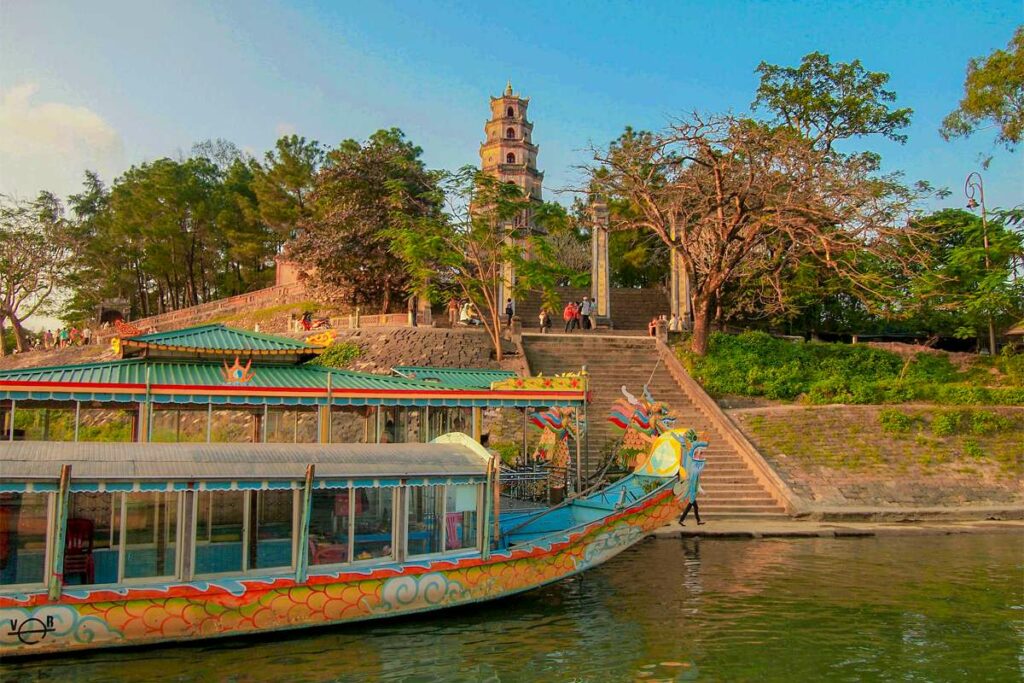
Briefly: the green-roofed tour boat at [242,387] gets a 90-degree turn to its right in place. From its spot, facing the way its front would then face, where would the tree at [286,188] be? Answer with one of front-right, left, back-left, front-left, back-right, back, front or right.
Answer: back

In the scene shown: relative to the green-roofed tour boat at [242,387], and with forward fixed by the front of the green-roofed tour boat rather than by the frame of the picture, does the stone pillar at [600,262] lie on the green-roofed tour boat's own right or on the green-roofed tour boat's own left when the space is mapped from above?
on the green-roofed tour boat's own left

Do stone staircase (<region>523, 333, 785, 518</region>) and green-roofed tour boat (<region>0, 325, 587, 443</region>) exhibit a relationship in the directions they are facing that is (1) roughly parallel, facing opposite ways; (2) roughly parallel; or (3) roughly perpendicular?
roughly perpendicular

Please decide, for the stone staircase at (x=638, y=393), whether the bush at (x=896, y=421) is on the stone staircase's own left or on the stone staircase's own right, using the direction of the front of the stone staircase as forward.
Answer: on the stone staircase's own left

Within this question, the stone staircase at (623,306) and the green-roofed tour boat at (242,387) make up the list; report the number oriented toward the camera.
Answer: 1

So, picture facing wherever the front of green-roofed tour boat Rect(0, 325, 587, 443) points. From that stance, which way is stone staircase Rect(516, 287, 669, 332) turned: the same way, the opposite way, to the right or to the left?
to the right

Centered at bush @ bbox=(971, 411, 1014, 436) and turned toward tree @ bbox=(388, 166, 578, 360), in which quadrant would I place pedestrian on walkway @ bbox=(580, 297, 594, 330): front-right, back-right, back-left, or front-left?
front-right

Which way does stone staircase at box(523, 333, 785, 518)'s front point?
toward the camera

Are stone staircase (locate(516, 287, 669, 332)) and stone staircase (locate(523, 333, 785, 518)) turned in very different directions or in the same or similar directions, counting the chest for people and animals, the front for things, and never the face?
same or similar directions

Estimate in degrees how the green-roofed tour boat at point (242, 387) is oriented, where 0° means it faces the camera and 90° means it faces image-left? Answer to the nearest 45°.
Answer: approximately 270°

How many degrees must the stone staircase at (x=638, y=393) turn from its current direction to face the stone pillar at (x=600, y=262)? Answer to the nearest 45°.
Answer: approximately 180°

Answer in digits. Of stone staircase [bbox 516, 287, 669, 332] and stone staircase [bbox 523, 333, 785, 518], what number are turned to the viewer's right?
0

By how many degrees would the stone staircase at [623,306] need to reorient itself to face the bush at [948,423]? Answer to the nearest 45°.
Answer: approximately 45° to its left
